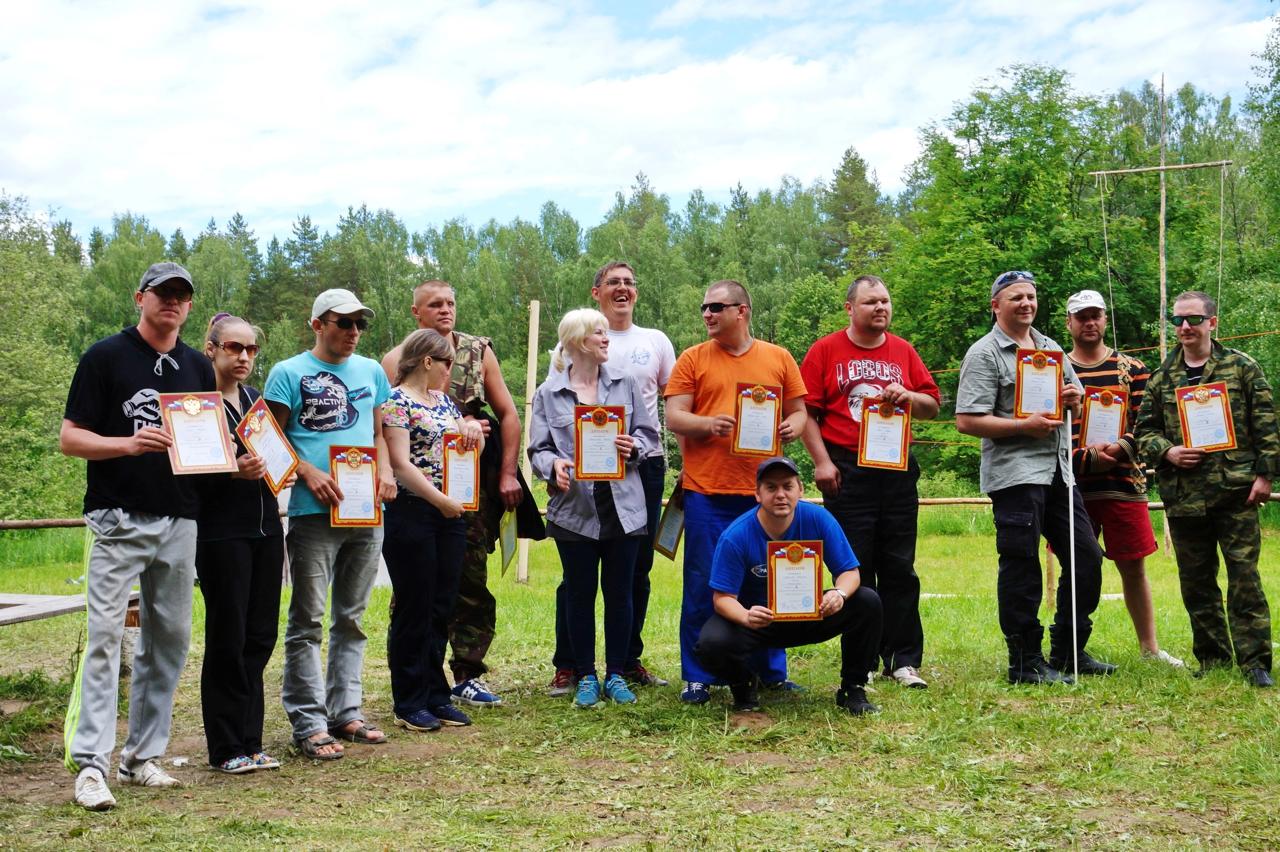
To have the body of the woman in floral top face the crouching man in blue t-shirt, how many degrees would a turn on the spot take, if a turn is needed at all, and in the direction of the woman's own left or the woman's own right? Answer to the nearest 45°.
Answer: approximately 45° to the woman's own left

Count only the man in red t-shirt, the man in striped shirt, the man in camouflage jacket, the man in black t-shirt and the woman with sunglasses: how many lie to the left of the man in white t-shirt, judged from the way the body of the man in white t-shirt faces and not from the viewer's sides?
3

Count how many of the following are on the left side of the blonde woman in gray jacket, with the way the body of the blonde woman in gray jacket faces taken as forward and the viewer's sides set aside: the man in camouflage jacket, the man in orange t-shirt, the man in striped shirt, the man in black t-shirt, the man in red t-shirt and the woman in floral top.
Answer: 4

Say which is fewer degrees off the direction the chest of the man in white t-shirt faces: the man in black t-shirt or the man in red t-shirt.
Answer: the man in black t-shirt

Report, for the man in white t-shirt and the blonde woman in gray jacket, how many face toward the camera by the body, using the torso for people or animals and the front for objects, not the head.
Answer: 2

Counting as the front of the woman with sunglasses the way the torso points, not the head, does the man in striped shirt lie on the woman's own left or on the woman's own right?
on the woman's own left

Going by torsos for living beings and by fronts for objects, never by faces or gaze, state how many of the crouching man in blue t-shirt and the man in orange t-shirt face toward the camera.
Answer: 2

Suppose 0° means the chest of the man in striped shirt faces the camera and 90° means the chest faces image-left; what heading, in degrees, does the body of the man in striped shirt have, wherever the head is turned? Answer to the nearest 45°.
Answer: approximately 0°
